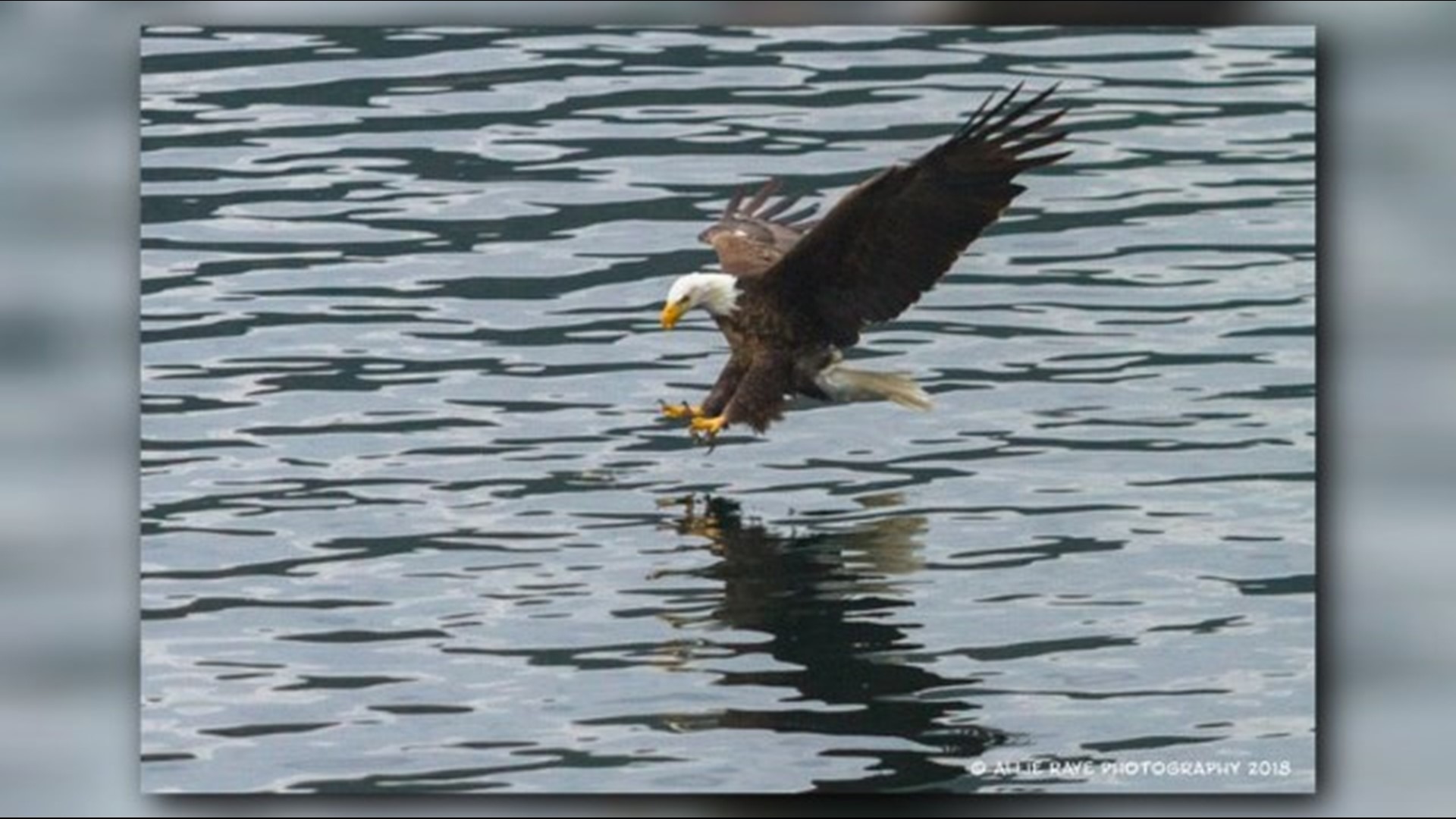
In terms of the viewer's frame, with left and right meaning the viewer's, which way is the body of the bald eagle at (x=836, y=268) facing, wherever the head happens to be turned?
facing to the left of the viewer
